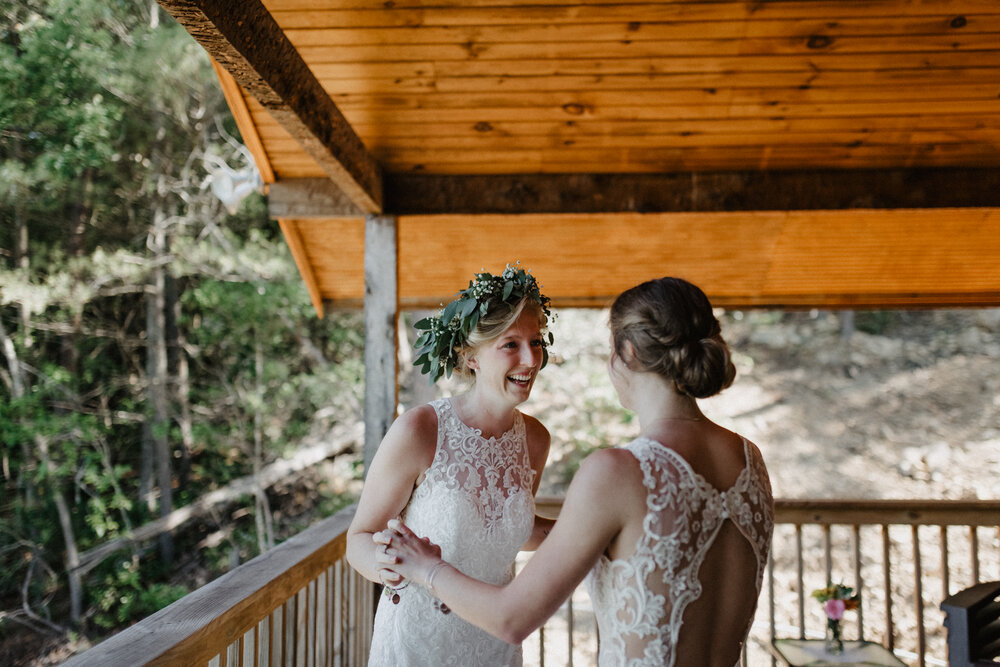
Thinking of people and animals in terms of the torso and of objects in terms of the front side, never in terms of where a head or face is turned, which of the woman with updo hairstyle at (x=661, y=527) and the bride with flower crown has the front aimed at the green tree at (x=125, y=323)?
the woman with updo hairstyle

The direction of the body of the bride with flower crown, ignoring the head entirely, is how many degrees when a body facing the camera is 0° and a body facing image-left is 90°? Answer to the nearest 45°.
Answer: approximately 315°

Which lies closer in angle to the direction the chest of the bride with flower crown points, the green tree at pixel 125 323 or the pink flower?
the pink flower

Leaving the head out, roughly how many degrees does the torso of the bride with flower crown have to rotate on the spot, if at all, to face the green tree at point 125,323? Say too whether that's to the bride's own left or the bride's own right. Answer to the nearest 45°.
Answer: approximately 180°

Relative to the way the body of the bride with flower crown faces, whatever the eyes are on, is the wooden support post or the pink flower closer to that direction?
the pink flower

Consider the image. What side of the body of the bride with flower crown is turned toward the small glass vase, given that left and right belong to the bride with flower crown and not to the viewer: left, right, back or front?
left

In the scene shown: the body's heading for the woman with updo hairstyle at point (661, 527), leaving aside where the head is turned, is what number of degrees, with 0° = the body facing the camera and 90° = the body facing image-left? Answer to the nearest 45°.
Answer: approximately 135°

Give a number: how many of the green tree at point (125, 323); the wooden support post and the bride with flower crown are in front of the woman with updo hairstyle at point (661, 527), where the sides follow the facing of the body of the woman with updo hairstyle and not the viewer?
3

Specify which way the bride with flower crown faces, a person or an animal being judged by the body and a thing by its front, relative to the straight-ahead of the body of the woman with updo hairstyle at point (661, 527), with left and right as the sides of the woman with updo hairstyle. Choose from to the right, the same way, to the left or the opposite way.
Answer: the opposite way

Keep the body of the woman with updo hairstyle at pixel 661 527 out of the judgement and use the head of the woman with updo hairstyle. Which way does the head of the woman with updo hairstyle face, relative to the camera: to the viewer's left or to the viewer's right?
to the viewer's left

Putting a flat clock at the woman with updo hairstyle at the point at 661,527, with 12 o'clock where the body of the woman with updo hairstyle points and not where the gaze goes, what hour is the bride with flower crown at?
The bride with flower crown is roughly at 12 o'clock from the woman with updo hairstyle.
